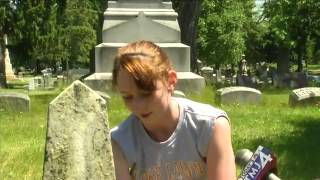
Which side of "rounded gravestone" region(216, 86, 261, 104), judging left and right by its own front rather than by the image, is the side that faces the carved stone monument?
right

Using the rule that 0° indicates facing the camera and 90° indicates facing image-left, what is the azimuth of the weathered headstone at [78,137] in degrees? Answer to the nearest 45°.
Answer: approximately 0°

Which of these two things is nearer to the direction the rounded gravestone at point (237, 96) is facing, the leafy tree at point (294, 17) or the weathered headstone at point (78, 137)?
the weathered headstone

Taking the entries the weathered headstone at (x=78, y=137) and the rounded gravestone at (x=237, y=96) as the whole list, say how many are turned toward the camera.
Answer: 2

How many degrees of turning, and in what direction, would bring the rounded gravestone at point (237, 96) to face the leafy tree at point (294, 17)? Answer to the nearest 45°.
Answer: approximately 180°

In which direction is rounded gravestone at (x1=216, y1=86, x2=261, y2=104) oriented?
toward the camera

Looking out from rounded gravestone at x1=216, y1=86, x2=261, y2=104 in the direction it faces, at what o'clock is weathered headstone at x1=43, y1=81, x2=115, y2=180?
The weathered headstone is roughly at 12 o'clock from the rounded gravestone.

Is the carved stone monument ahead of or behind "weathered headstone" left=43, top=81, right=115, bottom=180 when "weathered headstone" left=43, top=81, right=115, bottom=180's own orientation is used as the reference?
behind

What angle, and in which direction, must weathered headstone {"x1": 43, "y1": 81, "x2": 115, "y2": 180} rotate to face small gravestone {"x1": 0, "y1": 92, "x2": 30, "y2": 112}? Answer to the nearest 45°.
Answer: approximately 180°

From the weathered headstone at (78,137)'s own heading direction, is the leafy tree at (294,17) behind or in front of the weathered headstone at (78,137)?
behind
